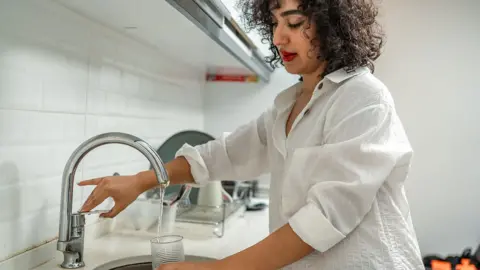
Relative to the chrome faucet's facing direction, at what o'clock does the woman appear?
The woman is roughly at 1 o'clock from the chrome faucet.

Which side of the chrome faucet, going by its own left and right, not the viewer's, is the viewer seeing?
right

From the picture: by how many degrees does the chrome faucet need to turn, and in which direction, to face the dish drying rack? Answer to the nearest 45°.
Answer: approximately 45° to its left
